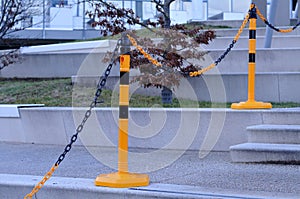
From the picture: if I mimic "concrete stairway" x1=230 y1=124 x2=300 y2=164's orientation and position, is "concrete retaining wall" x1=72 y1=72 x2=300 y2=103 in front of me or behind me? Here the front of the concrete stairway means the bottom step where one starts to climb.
behind

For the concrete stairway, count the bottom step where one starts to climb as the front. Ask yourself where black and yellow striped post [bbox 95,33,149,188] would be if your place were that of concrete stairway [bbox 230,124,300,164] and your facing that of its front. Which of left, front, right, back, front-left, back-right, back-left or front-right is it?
front-right

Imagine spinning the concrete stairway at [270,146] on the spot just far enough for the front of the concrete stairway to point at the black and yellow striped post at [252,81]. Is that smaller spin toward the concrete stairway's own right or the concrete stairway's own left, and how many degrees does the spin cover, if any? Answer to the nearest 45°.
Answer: approximately 180°

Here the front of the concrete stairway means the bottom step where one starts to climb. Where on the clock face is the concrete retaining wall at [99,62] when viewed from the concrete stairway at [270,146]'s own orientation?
The concrete retaining wall is roughly at 5 o'clock from the concrete stairway.

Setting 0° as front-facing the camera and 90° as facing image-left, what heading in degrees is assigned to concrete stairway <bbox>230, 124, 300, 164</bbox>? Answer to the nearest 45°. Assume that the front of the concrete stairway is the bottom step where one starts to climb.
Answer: approximately 0°

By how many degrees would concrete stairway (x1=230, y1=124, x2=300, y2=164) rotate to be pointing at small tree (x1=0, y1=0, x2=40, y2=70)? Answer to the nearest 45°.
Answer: approximately 135° to its right

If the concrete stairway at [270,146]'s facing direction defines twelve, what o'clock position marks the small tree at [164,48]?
The small tree is roughly at 5 o'clock from the concrete stairway.

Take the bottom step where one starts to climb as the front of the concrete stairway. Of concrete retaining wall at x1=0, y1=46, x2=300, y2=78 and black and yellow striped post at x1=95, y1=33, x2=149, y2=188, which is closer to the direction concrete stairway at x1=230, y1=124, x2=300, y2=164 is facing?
the black and yellow striped post

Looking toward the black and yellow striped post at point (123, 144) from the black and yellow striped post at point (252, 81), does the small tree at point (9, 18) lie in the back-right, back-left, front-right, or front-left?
back-right
